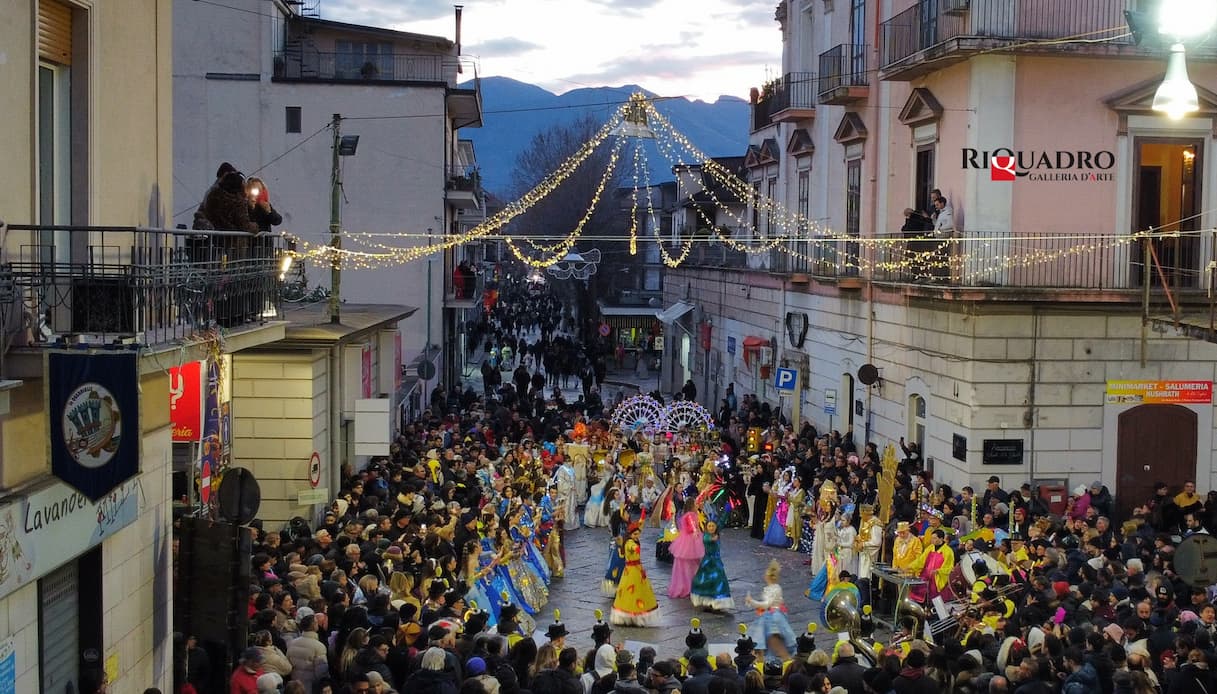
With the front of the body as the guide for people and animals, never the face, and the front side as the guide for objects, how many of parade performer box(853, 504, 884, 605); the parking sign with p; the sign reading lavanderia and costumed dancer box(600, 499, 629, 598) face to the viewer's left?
1

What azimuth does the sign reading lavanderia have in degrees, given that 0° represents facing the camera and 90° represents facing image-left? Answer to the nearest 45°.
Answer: approximately 315°

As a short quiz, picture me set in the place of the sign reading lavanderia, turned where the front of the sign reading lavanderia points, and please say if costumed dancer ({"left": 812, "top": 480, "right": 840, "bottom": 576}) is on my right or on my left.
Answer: on my left

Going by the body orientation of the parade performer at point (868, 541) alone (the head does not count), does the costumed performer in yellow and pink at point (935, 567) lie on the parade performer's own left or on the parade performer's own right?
on the parade performer's own left

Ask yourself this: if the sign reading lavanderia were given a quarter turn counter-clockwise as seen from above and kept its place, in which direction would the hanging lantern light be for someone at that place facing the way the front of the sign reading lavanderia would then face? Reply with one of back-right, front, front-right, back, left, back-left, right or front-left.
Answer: front-right

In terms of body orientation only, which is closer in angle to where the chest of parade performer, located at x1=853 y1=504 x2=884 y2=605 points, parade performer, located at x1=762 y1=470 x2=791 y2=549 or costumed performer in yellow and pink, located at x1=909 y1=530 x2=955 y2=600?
the parade performer

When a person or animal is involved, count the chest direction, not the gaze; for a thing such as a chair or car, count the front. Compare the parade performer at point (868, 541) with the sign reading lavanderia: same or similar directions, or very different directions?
very different directions

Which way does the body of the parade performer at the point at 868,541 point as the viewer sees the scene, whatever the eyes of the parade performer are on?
to the viewer's left

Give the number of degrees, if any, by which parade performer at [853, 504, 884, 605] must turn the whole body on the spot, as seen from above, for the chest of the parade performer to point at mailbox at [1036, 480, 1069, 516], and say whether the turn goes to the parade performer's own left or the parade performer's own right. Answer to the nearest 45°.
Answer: approximately 135° to the parade performer's own right
